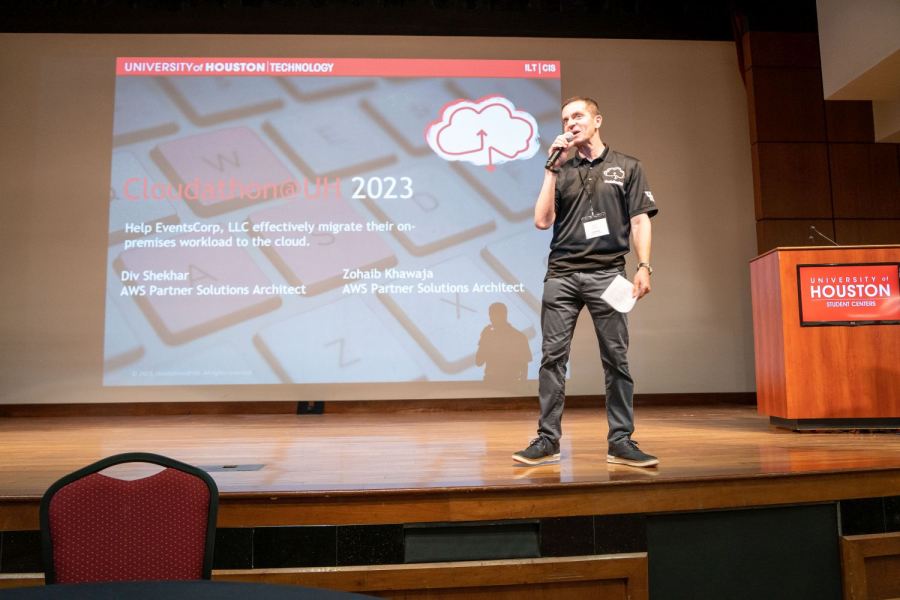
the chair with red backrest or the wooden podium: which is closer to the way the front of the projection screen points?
the chair with red backrest

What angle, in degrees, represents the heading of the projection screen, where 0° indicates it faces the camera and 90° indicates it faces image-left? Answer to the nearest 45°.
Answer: approximately 0°

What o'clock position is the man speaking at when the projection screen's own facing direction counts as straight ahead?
The man speaking is roughly at 11 o'clock from the projection screen.

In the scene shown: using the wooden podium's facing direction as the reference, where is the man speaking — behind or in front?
in front

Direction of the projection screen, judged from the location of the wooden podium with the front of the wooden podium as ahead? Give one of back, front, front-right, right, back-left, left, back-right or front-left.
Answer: right

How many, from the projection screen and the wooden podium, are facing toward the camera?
2

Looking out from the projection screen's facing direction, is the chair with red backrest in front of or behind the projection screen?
in front
